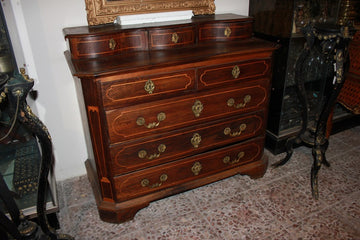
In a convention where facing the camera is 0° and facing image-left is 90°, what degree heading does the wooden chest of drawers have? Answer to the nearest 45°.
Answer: approximately 315°

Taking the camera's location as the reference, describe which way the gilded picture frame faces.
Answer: facing the viewer and to the right of the viewer
